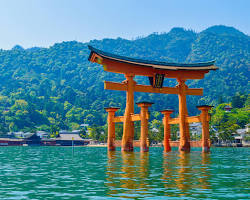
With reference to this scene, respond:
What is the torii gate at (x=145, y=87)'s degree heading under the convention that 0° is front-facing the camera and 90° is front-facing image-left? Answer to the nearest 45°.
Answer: approximately 315°
